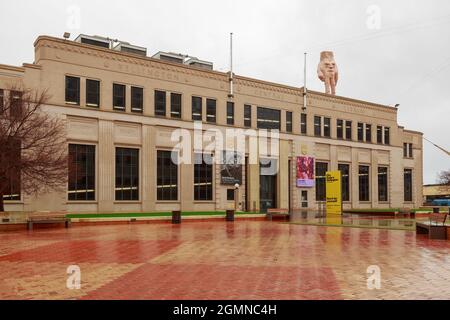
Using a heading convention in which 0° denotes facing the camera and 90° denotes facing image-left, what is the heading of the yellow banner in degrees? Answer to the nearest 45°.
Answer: approximately 0°

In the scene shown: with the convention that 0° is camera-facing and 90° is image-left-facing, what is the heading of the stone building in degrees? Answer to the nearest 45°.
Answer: approximately 315°

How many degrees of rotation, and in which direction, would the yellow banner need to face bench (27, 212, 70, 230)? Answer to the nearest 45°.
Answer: approximately 45° to its right

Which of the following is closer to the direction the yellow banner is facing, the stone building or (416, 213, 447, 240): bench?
the bench

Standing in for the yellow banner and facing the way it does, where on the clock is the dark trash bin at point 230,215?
The dark trash bin is roughly at 2 o'clock from the yellow banner.

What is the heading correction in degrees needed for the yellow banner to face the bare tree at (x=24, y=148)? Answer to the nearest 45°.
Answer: approximately 45° to its right

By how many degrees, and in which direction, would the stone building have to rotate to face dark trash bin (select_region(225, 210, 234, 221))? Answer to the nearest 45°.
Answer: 0° — it already faces it
